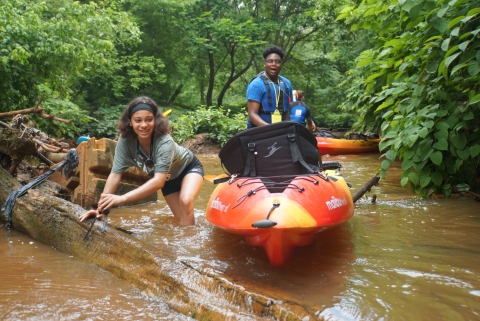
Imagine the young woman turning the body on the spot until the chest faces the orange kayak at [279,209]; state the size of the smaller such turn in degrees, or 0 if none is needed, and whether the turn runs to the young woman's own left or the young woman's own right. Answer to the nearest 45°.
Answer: approximately 90° to the young woman's own left

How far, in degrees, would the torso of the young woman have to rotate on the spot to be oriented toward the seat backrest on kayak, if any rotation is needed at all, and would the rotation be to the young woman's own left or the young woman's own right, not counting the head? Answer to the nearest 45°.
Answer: approximately 135° to the young woman's own left

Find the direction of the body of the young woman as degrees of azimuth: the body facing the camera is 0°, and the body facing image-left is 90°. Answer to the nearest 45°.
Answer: approximately 45°

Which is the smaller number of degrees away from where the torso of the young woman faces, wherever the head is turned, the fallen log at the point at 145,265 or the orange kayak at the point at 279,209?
the fallen log

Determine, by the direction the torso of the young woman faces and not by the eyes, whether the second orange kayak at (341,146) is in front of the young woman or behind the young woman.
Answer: behind

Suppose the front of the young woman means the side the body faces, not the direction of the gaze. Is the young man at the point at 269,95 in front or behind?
behind
